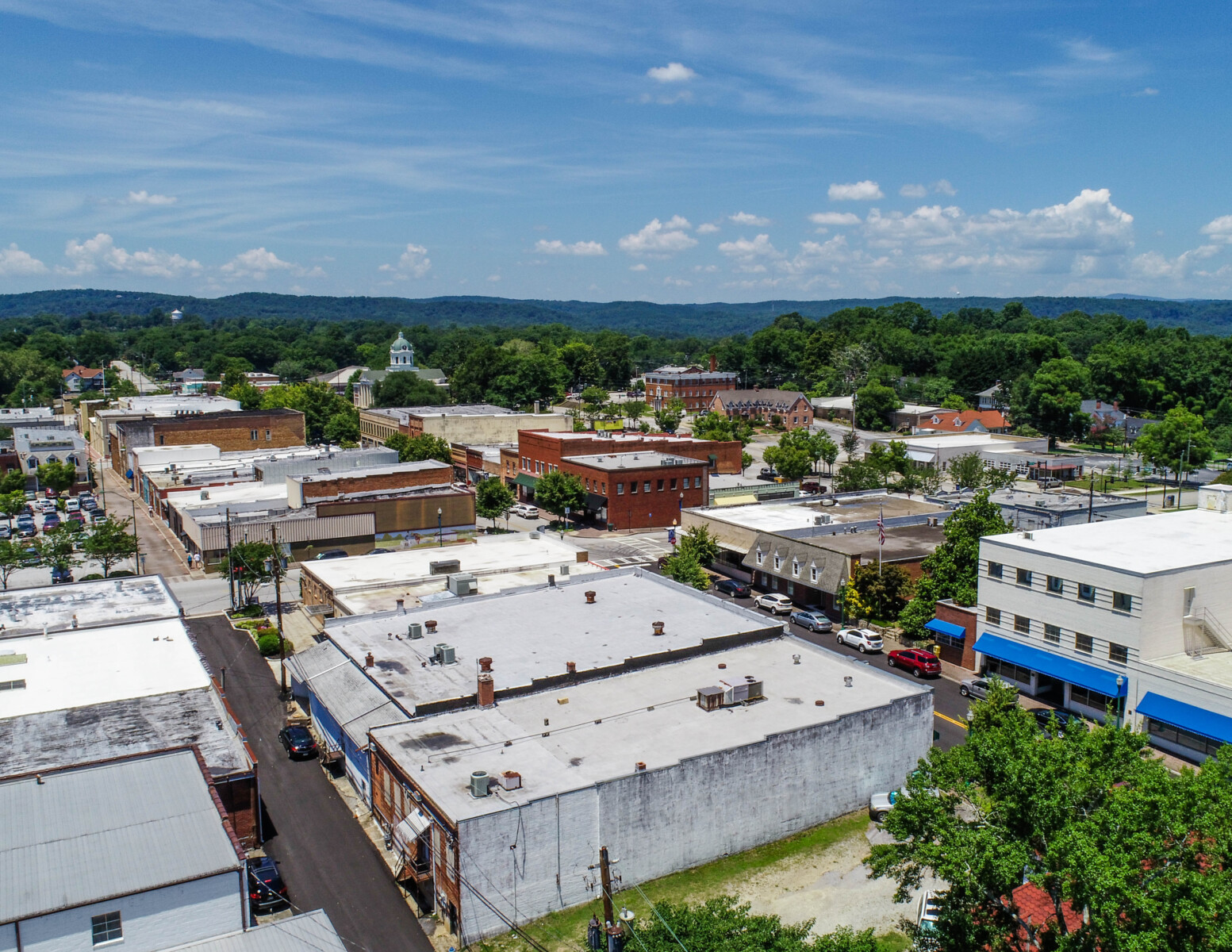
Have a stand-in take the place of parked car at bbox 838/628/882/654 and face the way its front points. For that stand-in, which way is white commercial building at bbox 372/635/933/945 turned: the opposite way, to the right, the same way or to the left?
to the right

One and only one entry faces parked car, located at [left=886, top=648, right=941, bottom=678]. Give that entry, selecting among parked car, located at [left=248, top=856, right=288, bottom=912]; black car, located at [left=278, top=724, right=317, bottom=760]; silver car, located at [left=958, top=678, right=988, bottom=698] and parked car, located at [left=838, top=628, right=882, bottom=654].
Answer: the silver car

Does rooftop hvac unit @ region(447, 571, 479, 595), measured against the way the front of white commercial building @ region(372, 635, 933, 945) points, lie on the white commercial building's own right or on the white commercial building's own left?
on the white commercial building's own left

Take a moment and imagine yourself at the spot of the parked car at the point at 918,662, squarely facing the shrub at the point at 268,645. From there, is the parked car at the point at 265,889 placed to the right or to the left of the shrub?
left

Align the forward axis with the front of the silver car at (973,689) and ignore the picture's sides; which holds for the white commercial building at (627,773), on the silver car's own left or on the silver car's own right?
on the silver car's own left

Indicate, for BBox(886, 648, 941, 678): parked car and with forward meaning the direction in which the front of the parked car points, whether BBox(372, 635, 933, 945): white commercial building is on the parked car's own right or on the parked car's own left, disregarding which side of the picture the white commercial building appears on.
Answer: on the parked car's own left

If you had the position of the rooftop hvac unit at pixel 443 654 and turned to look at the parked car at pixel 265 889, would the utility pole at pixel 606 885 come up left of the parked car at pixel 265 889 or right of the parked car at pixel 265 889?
left

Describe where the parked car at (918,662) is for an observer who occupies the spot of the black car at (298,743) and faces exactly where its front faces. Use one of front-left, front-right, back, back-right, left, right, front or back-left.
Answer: back-right

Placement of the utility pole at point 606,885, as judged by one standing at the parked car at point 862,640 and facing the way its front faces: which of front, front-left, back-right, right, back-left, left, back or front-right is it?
back-left

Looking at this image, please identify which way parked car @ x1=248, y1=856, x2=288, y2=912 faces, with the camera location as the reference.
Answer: facing away from the viewer and to the left of the viewer
